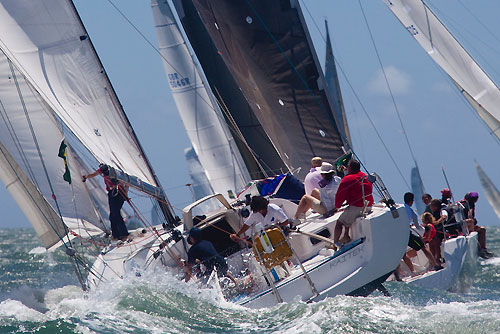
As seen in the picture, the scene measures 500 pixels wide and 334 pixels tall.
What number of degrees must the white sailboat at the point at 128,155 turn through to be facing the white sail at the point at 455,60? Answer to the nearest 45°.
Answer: approximately 135° to its right

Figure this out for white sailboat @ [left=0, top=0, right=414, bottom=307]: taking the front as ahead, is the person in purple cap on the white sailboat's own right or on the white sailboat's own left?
on the white sailboat's own right

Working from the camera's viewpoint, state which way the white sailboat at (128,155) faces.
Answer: facing away from the viewer and to the left of the viewer

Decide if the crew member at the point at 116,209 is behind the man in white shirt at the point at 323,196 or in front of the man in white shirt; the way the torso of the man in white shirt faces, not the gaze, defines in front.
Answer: in front

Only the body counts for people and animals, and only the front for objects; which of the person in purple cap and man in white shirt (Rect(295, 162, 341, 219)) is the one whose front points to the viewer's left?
the man in white shirt

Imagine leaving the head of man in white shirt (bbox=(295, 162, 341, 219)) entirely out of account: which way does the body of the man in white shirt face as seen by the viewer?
to the viewer's left

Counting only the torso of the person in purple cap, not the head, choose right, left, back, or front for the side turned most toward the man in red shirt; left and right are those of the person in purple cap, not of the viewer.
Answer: right
